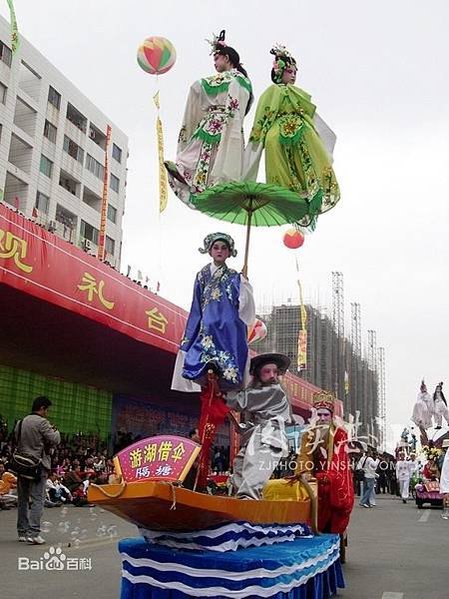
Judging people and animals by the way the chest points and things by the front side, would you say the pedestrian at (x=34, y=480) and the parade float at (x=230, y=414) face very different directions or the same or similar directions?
very different directions

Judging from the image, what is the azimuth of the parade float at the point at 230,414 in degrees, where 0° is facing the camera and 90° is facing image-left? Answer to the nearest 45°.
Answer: approximately 45°

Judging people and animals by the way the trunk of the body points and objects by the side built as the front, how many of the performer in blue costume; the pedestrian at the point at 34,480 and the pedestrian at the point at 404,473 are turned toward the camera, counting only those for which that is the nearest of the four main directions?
2

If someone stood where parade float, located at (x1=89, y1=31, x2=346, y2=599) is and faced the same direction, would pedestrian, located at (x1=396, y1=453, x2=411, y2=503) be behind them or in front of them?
behind

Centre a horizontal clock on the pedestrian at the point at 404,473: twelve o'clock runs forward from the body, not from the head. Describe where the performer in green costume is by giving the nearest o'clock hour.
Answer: The performer in green costume is roughly at 12 o'clock from the pedestrian.

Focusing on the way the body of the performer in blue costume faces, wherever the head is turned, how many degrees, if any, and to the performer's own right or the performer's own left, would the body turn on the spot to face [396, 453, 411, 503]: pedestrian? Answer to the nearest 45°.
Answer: approximately 180°

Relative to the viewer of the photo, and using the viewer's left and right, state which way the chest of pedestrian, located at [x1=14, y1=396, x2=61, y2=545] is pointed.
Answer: facing away from the viewer and to the right of the viewer

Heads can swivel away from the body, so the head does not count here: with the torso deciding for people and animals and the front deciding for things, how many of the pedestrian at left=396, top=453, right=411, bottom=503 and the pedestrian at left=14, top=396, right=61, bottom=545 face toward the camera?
1

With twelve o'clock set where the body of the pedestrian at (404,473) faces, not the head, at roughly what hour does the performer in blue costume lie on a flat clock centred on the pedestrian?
The performer in blue costume is roughly at 12 o'clock from the pedestrian.

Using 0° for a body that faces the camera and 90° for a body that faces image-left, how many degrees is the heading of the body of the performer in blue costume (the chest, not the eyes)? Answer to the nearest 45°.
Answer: approximately 0°

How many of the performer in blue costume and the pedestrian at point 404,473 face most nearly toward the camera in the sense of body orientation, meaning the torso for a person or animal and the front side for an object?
2

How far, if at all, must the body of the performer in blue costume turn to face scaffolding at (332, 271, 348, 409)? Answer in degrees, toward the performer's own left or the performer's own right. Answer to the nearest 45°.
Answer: approximately 180°

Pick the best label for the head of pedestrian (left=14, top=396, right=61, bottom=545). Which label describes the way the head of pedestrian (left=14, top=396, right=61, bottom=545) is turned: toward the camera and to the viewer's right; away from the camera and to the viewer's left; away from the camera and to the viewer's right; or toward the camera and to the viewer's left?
away from the camera and to the viewer's right
